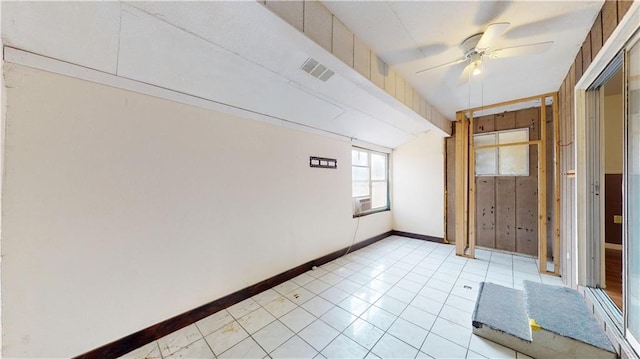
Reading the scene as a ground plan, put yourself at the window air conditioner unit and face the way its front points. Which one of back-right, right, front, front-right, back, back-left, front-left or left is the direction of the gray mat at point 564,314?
front

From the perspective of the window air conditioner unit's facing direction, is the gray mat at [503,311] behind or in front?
in front

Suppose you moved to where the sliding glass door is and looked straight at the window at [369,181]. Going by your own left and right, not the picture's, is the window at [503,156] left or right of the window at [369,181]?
right

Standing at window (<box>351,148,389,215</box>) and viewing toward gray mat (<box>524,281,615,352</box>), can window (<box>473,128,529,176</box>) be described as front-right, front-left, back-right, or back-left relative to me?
front-left

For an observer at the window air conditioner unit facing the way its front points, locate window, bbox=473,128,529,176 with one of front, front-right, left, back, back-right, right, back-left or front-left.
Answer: front-left

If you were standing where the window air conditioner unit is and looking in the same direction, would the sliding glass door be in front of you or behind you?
in front

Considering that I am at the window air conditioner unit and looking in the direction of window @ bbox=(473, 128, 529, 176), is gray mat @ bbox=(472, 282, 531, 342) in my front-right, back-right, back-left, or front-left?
front-right

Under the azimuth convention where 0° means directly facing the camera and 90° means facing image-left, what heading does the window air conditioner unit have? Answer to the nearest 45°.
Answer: approximately 315°

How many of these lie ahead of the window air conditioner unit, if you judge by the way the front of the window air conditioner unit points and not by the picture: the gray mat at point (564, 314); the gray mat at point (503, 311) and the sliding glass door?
3

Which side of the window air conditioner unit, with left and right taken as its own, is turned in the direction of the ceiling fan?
front
